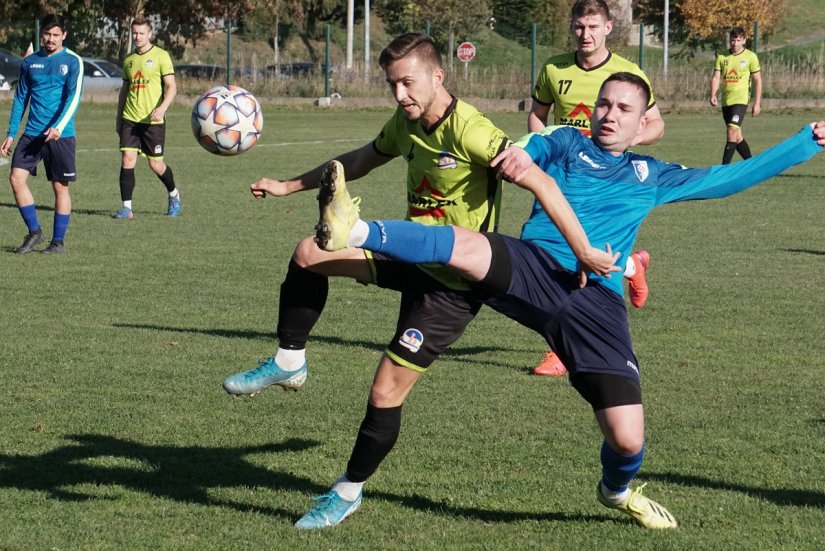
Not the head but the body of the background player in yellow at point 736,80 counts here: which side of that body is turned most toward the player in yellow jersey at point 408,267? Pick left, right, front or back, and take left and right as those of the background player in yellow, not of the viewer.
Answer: front

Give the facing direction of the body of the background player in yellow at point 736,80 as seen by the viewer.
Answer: toward the camera

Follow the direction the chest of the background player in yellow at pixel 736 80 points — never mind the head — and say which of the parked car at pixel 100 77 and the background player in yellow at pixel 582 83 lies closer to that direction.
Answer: the background player in yellow

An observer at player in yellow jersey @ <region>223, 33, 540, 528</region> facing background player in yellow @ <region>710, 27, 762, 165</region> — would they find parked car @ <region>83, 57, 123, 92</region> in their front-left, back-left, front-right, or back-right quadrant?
front-left

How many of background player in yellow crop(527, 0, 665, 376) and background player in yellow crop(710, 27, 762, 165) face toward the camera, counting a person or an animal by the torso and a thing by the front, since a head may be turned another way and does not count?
2

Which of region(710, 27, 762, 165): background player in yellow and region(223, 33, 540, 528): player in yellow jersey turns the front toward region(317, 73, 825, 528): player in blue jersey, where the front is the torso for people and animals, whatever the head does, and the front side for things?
the background player in yellow

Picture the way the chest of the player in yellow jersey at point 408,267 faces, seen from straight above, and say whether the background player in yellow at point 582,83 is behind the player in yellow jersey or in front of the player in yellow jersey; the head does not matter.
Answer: behind

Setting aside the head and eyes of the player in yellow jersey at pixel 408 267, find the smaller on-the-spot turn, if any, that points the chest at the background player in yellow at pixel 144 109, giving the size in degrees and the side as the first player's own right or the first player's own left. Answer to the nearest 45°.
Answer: approximately 135° to the first player's own right

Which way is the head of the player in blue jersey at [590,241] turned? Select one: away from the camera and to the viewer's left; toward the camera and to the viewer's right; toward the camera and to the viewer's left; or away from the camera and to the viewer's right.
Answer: toward the camera and to the viewer's left

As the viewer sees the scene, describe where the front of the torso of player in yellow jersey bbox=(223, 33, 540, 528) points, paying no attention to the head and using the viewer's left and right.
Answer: facing the viewer and to the left of the viewer

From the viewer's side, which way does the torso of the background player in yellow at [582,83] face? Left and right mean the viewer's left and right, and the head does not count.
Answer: facing the viewer

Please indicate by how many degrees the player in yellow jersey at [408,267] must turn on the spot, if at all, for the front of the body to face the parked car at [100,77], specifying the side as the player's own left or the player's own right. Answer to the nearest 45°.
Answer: approximately 135° to the player's own right
